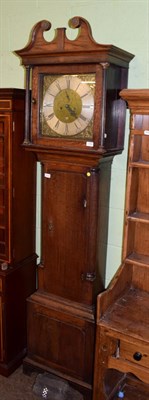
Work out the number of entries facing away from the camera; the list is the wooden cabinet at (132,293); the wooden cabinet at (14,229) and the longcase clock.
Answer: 0

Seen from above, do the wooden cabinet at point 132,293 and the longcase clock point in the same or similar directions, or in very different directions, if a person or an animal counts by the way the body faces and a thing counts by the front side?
same or similar directions

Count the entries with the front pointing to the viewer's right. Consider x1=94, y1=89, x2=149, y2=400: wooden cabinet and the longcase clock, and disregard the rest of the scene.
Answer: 0

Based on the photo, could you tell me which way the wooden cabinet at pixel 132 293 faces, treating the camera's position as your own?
facing the viewer and to the left of the viewer

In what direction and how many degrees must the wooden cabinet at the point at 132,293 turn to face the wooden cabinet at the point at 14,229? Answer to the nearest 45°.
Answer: approximately 90° to its right

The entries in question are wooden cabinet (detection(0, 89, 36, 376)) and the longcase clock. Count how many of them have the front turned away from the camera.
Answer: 0

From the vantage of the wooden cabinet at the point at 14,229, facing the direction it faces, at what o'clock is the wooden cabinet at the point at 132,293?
the wooden cabinet at the point at 132,293 is roughly at 9 o'clock from the wooden cabinet at the point at 14,229.

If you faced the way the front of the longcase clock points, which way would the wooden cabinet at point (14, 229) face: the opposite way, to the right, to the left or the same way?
the same way

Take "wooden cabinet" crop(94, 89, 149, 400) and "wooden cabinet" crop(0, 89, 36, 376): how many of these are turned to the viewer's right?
0

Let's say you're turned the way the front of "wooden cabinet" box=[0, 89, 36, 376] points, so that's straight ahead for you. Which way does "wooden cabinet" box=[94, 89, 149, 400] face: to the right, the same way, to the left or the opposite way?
the same way
